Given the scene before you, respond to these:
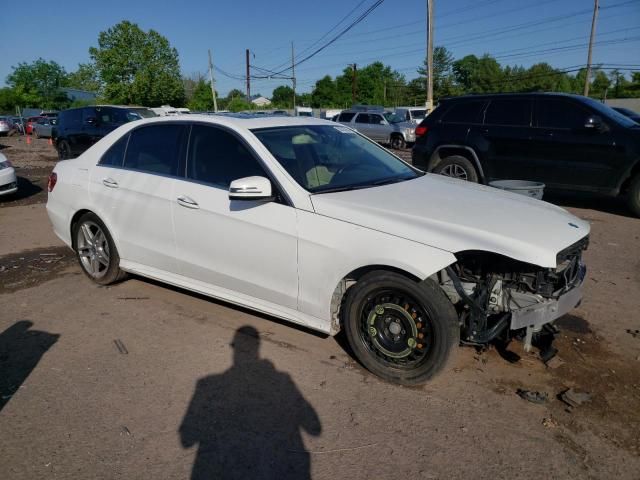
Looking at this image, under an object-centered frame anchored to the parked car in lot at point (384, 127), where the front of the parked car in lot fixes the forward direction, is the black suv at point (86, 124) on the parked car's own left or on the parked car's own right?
on the parked car's own right

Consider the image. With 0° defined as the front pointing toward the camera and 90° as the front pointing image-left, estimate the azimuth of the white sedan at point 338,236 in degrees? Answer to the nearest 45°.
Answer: approximately 315°

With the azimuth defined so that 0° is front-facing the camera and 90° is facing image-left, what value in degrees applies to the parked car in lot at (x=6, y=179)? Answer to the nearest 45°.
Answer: approximately 315°

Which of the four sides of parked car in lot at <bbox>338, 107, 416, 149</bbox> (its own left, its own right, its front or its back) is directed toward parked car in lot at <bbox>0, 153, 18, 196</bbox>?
right

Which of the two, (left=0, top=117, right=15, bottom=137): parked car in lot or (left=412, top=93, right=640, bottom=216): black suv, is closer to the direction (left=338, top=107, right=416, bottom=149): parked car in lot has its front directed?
the black suv

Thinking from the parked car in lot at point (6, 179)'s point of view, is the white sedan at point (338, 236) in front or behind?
in front

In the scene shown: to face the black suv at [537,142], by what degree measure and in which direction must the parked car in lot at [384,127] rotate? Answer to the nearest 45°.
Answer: approximately 45° to its right

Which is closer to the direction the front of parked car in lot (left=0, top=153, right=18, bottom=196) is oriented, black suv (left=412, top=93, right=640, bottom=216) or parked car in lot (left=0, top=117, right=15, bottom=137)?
the black suv

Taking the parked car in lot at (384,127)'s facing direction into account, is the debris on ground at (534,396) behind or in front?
in front
